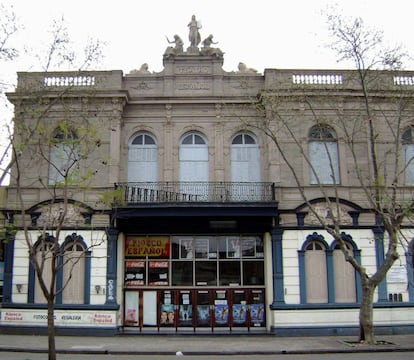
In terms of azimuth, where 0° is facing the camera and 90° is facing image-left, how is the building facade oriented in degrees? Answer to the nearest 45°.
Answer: approximately 0°
